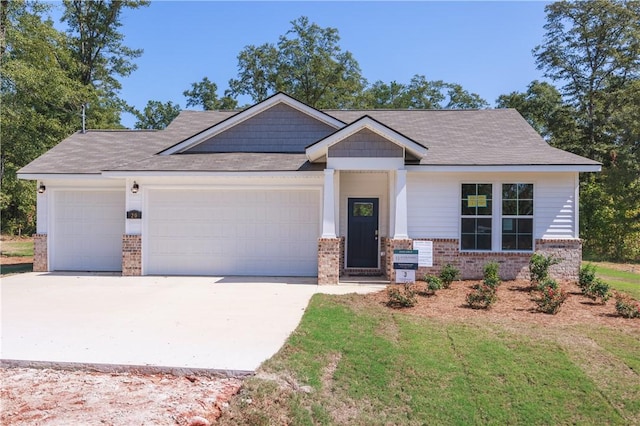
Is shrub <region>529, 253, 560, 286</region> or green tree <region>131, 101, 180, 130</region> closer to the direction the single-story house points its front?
the shrub

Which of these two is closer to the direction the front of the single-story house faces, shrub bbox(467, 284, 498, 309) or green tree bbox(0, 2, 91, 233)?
the shrub

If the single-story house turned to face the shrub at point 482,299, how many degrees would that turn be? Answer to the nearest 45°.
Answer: approximately 45° to its left

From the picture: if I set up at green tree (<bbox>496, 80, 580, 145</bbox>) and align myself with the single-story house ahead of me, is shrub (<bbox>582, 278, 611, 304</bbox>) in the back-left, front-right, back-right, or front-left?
front-left

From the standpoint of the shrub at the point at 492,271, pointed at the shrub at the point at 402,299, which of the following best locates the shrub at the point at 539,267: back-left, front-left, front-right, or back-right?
back-left

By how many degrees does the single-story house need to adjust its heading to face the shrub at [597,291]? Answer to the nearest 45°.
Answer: approximately 45° to its left

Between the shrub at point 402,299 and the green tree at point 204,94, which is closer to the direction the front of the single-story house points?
the shrub

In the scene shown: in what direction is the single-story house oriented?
toward the camera

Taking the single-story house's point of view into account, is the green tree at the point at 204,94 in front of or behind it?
behind

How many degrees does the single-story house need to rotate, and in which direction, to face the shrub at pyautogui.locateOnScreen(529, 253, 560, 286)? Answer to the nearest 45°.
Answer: approximately 90° to its left

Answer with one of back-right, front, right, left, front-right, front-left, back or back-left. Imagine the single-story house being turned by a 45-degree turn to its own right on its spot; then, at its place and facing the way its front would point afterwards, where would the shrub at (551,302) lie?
left

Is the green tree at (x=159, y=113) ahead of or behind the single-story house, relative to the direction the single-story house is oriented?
behind

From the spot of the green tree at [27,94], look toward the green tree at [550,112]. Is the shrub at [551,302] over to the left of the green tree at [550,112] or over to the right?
right

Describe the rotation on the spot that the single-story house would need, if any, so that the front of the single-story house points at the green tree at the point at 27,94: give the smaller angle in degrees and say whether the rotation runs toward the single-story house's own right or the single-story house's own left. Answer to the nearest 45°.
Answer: approximately 135° to the single-story house's own right

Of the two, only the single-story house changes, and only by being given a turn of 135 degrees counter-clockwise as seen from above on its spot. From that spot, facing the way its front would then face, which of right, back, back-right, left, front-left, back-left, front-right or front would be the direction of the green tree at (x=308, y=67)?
front-left

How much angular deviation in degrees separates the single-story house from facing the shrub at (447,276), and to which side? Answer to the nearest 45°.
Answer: approximately 45° to its left

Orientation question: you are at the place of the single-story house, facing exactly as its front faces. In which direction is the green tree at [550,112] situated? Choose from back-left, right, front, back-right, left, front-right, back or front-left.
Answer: back-left
